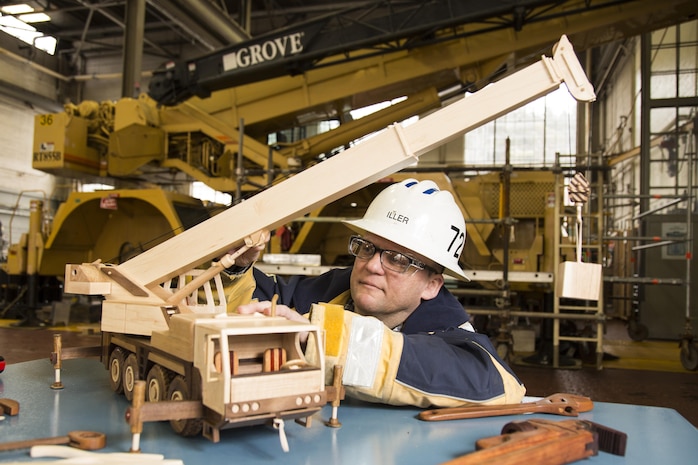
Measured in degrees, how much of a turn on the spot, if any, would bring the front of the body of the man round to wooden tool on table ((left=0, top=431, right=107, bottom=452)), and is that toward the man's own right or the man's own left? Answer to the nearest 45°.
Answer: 0° — they already face it

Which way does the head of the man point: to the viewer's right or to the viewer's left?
to the viewer's left

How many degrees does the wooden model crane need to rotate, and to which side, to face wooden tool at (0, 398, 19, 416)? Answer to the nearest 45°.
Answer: approximately 135° to its right

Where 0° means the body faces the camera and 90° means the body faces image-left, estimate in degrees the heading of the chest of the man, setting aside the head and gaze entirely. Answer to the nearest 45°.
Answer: approximately 45°

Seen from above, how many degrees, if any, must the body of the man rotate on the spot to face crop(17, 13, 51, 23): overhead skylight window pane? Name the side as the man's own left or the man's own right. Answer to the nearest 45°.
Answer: approximately 90° to the man's own right

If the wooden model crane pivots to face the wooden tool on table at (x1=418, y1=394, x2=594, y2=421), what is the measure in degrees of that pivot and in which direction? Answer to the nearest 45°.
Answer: approximately 45° to its left

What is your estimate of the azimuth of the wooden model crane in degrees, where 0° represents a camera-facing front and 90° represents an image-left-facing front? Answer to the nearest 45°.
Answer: approximately 315°

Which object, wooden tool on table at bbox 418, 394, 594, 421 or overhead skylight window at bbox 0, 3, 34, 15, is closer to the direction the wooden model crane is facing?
the wooden tool on table
